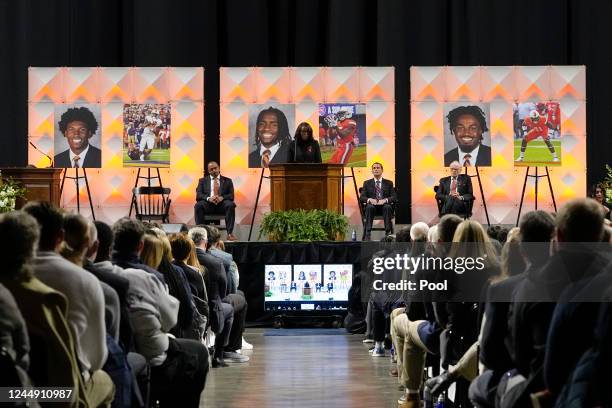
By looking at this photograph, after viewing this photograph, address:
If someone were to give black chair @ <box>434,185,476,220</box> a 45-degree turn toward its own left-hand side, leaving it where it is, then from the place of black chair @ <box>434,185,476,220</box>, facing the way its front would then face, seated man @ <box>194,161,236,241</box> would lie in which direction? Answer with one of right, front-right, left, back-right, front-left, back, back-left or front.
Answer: back-right

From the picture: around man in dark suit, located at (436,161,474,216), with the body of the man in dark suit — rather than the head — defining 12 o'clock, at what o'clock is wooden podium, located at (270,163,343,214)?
The wooden podium is roughly at 2 o'clock from the man in dark suit.

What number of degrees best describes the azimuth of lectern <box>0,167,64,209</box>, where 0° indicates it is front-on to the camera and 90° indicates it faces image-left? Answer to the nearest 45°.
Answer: approximately 0°

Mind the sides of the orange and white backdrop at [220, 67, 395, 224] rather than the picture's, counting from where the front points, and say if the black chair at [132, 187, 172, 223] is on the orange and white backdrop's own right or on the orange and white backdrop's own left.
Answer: on the orange and white backdrop's own right

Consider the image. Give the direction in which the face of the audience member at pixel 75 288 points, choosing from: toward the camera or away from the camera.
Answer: away from the camera
